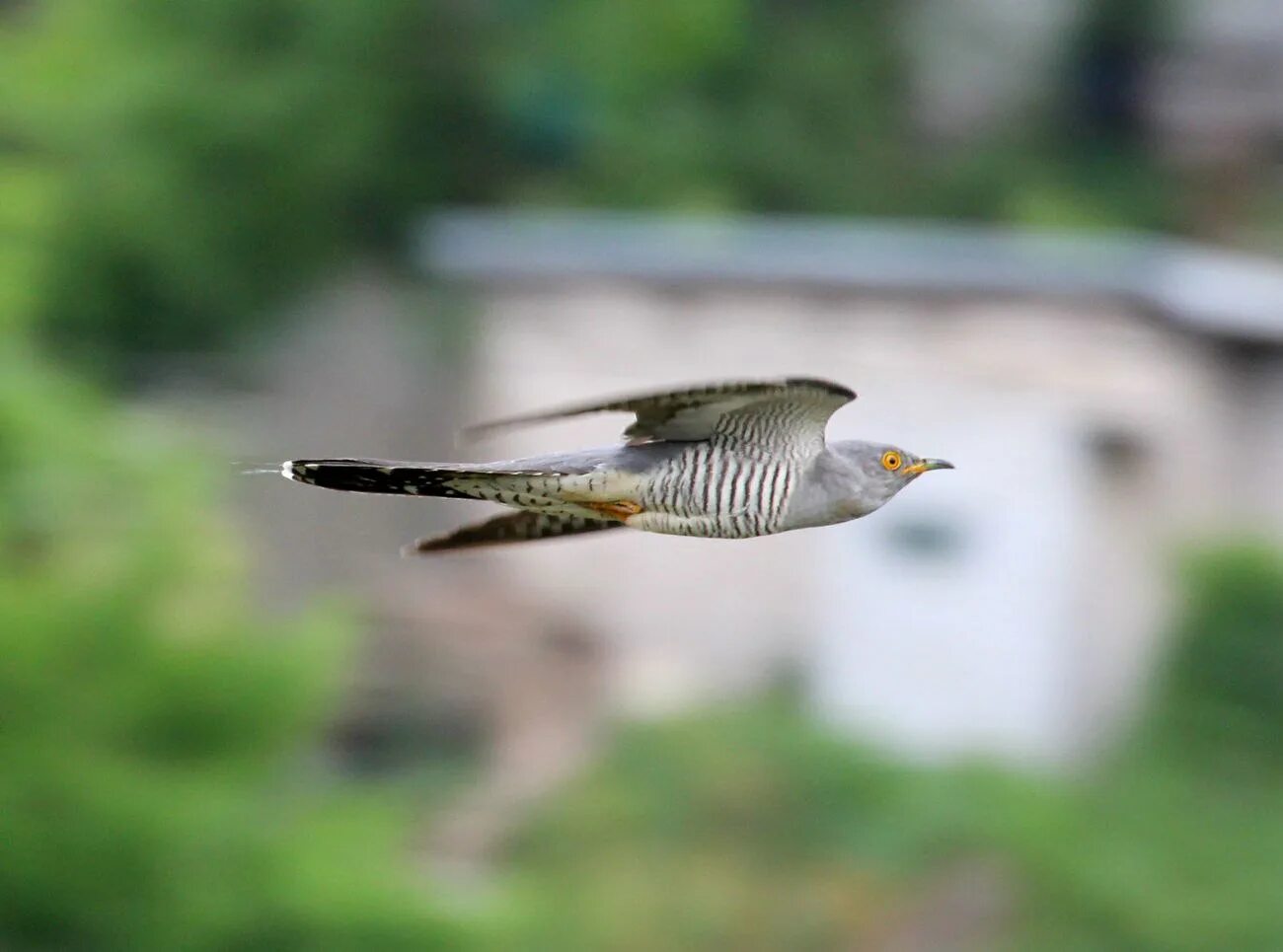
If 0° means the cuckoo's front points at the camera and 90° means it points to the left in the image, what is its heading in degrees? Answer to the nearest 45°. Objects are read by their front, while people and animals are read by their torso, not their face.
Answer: approximately 270°
